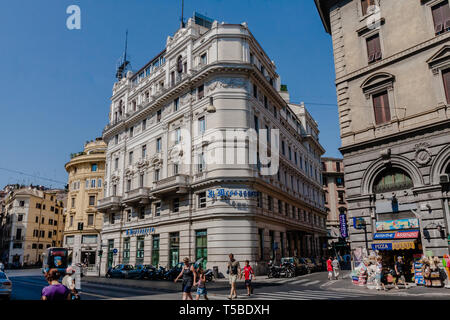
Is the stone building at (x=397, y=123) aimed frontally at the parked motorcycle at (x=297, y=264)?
no

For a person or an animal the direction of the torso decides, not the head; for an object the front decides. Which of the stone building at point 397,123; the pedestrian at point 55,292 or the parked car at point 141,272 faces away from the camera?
the pedestrian

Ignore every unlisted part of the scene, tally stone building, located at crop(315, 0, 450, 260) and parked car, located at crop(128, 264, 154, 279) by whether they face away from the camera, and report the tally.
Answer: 0

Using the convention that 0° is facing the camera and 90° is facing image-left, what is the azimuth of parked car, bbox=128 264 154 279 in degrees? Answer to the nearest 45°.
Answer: approximately 90°

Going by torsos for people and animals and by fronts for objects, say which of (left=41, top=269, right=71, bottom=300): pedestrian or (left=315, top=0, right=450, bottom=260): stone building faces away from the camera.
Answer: the pedestrian

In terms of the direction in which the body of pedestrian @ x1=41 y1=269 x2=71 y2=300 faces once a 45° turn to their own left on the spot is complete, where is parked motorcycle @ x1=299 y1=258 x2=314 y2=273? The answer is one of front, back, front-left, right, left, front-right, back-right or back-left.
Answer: right

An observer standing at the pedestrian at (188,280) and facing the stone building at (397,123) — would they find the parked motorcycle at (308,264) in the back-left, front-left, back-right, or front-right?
front-left

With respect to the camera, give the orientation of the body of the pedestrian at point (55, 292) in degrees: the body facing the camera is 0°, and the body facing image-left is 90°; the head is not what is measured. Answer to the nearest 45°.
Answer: approximately 180°

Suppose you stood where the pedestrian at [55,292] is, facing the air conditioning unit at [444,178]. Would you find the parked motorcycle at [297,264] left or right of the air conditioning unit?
left

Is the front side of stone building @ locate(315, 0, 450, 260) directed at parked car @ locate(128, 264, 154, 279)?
no

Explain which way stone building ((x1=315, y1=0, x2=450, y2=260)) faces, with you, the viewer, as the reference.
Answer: facing the viewer and to the left of the viewer

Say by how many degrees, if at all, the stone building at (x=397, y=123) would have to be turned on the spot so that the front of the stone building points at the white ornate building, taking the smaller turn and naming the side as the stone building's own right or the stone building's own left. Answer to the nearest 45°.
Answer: approximately 90° to the stone building's own right

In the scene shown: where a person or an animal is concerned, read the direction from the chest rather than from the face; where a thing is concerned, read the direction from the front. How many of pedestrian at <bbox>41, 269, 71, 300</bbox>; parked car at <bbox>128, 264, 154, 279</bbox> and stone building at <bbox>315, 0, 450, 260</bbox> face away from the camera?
1
